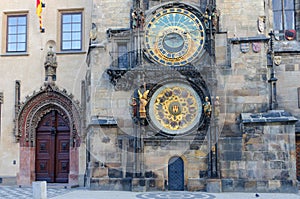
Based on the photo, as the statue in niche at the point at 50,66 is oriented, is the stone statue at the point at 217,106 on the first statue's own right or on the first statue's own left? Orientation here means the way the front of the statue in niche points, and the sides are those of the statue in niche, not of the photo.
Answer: on the first statue's own left

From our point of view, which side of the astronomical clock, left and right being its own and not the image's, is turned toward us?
front

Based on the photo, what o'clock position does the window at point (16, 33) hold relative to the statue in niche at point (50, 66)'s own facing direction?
The window is roughly at 4 o'clock from the statue in niche.

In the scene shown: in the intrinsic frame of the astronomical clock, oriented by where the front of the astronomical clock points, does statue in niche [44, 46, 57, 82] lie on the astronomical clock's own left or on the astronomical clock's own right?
on the astronomical clock's own right

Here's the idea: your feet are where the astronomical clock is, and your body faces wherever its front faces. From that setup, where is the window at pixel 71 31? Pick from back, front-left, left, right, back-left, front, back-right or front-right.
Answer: back-right

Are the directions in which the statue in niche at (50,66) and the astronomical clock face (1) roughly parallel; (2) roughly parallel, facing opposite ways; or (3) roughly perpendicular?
roughly parallel

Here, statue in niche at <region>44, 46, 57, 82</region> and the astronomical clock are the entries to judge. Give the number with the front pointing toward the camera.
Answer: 2

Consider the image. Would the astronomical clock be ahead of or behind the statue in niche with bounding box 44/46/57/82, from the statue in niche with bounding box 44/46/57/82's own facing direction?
ahead

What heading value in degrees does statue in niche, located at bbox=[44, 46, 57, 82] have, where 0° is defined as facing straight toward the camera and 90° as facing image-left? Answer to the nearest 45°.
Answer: approximately 0°

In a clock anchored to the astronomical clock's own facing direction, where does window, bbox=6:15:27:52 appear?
The window is roughly at 4 o'clock from the astronomical clock.

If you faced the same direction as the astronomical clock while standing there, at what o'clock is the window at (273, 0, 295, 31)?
The window is roughly at 8 o'clock from the astronomical clock.
